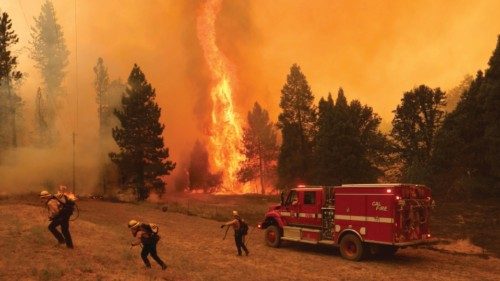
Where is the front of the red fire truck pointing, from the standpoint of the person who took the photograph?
facing away from the viewer and to the left of the viewer

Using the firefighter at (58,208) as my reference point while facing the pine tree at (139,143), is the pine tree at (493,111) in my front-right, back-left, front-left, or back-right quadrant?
front-right

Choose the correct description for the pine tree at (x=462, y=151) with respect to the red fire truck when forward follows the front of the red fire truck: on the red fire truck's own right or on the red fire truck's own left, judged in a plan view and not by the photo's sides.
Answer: on the red fire truck's own right

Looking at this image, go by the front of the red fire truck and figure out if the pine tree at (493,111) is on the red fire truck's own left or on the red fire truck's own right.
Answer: on the red fire truck's own right

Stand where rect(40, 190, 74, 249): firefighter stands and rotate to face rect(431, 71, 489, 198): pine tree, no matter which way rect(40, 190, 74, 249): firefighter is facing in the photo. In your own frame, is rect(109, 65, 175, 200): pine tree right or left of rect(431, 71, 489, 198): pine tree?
left

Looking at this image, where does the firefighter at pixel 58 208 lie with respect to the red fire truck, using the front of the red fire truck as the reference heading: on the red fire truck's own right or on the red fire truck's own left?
on the red fire truck's own left

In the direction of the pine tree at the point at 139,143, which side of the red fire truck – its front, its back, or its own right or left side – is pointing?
front
